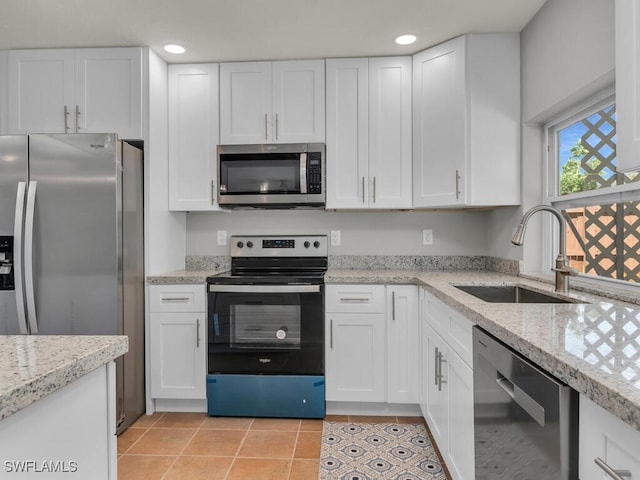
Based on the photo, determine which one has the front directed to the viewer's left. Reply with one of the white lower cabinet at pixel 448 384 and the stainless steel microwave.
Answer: the white lower cabinet

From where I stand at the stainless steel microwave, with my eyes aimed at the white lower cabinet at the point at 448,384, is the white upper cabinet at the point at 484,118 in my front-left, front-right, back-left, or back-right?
front-left

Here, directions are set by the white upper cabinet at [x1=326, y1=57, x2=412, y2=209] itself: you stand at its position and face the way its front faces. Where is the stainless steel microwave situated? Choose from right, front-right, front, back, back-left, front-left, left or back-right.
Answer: right

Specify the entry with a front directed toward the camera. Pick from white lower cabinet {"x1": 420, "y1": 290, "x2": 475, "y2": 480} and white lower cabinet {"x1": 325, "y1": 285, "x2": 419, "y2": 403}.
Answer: white lower cabinet {"x1": 325, "y1": 285, "x2": 419, "y2": 403}

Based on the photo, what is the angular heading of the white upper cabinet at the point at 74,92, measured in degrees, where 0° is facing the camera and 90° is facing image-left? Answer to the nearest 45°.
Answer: approximately 0°

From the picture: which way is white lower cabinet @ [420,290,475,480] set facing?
to the viewer's left

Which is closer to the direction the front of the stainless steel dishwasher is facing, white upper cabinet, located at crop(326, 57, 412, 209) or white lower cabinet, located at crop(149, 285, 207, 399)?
the white lower cabinet

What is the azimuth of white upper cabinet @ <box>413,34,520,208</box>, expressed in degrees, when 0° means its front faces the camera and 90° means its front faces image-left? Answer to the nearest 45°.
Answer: approximately 45°

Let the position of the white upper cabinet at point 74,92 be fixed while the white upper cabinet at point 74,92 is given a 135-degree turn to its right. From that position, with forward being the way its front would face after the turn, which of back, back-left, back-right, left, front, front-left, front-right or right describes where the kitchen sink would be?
back

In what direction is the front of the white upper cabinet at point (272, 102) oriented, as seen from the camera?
facing the viewer

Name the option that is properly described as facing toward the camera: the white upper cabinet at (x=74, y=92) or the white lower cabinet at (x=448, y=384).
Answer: the white upper cabinet

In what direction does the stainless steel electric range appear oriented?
toward the camera

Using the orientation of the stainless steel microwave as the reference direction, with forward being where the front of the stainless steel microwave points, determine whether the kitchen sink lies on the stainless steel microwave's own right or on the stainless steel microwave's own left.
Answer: on the stainless steel microwave's own left

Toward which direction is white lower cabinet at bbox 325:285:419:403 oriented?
toward the camera

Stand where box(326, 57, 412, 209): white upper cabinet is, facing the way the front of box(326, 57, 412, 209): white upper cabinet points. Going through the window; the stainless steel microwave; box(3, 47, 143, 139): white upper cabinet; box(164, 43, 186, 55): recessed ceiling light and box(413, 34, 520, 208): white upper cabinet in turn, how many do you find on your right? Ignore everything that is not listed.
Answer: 3

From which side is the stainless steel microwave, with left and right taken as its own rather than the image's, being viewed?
front

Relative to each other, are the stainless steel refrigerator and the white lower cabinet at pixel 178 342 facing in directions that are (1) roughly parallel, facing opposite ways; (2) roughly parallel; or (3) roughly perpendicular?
roughly parallel
